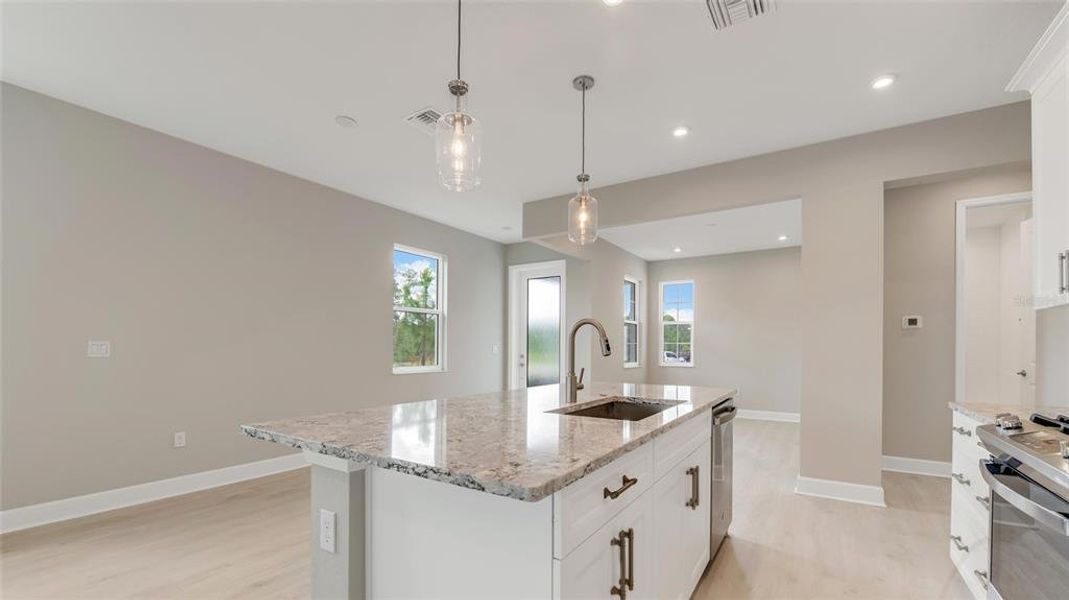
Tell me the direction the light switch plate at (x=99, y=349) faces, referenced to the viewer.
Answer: facing the viewer

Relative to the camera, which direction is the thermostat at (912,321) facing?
toward the camera

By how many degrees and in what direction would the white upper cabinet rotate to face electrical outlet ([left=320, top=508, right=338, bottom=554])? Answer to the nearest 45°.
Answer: approximately 45° to its left

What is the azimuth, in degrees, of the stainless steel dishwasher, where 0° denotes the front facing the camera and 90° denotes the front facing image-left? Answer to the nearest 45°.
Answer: approximately 270°

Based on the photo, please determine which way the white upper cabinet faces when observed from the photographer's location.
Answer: facing to the left of the viewer

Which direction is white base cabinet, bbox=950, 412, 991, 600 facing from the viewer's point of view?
to the viewer's left

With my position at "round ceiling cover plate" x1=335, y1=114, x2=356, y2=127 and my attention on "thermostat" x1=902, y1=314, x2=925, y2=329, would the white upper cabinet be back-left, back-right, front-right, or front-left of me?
front-right

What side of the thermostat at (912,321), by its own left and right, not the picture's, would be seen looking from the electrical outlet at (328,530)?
front

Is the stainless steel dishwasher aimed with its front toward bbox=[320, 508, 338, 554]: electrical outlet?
no

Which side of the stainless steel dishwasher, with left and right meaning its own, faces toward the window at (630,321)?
left

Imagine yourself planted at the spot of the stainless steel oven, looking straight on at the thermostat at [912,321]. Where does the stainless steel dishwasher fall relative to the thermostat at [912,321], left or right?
left

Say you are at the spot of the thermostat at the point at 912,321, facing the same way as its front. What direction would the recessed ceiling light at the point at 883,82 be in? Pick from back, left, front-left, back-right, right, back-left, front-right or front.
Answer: front

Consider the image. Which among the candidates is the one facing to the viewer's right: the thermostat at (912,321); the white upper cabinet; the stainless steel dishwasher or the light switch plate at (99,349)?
the stainless steel dishwasher

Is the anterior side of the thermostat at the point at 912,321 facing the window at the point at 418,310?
no

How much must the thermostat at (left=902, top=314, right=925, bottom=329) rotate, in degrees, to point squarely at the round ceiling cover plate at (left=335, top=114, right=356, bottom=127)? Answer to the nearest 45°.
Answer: approximately 45° to its right

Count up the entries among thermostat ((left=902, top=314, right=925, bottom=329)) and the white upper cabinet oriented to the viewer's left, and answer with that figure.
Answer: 1

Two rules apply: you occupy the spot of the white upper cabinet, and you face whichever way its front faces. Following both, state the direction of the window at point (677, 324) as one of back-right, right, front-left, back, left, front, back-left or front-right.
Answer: front-right

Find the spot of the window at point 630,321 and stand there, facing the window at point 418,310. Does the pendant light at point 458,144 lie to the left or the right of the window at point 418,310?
left
